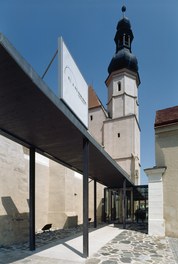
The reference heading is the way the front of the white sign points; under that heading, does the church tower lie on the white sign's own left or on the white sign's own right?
on the white sign's own left

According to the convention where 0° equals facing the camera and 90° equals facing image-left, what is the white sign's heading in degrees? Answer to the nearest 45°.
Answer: approximately 315°

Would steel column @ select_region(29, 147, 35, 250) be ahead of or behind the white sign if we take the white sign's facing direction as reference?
behind
